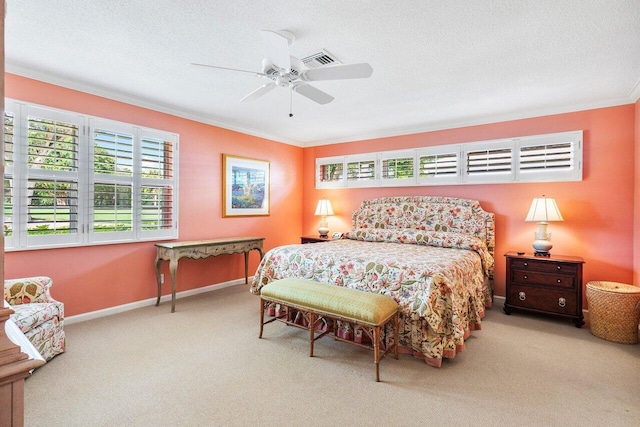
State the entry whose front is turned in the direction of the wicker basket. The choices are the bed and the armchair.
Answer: the armchair

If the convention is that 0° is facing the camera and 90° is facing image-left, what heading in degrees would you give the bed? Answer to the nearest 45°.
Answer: approximately 45°

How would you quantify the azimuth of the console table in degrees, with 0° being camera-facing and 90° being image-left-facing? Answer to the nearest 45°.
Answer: approximately 315°

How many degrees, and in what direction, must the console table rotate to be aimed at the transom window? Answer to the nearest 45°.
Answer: approximately 45° to its left

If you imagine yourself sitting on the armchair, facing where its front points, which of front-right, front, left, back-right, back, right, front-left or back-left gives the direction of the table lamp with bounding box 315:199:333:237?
front-left

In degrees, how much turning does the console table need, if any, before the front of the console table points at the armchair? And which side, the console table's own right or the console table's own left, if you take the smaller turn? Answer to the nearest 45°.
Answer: approximately 90° to the console table's own right

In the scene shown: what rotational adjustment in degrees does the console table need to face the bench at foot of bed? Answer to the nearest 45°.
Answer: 0° — it already faces it

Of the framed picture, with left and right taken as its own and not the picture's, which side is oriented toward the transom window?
front

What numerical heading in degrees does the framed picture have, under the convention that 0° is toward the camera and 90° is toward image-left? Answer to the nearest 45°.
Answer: approximately 315°
